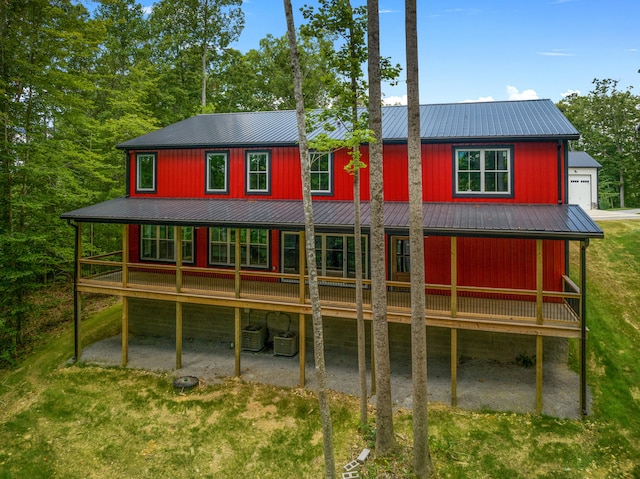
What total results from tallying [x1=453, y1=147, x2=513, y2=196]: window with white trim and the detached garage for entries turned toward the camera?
2

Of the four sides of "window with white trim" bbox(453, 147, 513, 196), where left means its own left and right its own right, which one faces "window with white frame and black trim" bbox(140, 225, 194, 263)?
right

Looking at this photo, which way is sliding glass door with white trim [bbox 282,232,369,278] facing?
toward the camera

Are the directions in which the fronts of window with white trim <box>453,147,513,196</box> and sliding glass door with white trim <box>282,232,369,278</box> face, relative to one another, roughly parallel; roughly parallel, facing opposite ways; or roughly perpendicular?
roughly parallel

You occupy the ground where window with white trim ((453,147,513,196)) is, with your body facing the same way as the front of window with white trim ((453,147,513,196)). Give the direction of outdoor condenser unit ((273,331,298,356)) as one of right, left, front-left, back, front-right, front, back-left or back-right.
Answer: right

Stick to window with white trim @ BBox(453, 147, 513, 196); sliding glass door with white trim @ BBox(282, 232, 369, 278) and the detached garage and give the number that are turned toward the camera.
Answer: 3

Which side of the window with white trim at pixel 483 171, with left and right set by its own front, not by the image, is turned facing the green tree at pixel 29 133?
right

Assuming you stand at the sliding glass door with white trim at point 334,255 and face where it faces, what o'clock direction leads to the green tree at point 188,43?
The green tree is roughly at 5 o'clock from the sliding glass door with white trim.

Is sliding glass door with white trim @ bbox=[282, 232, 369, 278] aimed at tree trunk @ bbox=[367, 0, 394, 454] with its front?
yes

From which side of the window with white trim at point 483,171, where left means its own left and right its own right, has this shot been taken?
front

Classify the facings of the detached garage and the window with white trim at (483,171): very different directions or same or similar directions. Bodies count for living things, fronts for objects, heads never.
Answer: same or similar directions
